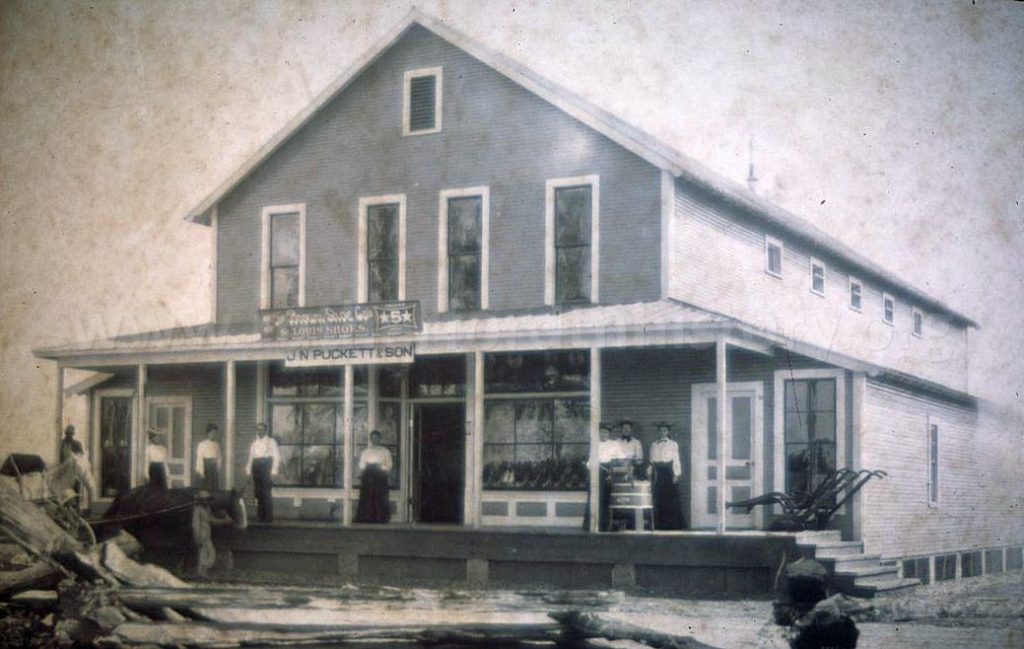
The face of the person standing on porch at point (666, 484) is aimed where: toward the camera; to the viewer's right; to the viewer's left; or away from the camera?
toward the camera

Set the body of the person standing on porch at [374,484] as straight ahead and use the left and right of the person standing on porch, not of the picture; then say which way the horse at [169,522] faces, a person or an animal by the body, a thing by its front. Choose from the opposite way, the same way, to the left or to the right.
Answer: to the left

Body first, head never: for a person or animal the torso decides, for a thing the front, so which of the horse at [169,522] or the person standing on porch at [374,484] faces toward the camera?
the person standing on porch

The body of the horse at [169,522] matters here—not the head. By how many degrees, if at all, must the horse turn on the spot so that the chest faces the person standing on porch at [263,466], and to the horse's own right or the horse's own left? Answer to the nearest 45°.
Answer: approximately 45° to the horse's own left

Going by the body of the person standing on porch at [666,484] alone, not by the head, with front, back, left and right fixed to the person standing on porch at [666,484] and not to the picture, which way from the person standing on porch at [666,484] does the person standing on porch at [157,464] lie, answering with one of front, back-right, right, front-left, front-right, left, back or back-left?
right

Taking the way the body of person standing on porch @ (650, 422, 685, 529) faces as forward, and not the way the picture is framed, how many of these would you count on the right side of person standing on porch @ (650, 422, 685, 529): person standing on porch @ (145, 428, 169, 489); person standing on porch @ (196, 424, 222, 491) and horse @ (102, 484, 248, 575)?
3

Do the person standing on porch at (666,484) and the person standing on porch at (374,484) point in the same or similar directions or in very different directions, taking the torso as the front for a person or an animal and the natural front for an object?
same or similar directions

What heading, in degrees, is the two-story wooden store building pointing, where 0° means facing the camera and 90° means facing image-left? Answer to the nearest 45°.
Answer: approximately 45°

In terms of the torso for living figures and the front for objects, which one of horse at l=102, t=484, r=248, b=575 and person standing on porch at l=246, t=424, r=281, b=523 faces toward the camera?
the person standing on porch

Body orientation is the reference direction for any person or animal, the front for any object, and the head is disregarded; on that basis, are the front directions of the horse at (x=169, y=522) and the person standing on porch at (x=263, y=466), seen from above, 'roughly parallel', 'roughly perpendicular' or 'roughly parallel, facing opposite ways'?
roughly perpendicular

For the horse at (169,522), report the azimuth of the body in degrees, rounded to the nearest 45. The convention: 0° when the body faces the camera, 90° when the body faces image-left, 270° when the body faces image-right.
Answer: approximately 270°

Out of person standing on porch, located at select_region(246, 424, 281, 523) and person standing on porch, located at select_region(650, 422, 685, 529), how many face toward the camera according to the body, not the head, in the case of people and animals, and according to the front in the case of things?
2

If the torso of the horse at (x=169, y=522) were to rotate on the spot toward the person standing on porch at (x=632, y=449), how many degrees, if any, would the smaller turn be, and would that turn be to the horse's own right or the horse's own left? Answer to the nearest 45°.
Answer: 0° — it already faces them

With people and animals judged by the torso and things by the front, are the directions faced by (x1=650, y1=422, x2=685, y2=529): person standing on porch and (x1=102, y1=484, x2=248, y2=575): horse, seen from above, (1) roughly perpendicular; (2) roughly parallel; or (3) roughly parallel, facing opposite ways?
roughly perpendicular

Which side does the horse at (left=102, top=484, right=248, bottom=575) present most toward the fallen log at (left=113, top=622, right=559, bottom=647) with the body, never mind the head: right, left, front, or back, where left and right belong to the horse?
right

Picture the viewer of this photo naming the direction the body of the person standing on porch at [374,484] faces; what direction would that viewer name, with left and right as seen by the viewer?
facing the viewer
